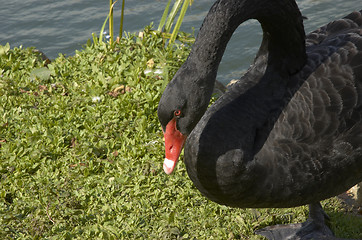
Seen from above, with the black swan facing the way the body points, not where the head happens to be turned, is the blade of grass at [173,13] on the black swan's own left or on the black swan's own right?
on the black swan's own right

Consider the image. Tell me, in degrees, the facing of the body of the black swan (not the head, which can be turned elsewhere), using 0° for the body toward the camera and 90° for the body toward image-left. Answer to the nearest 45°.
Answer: approximately 90°
